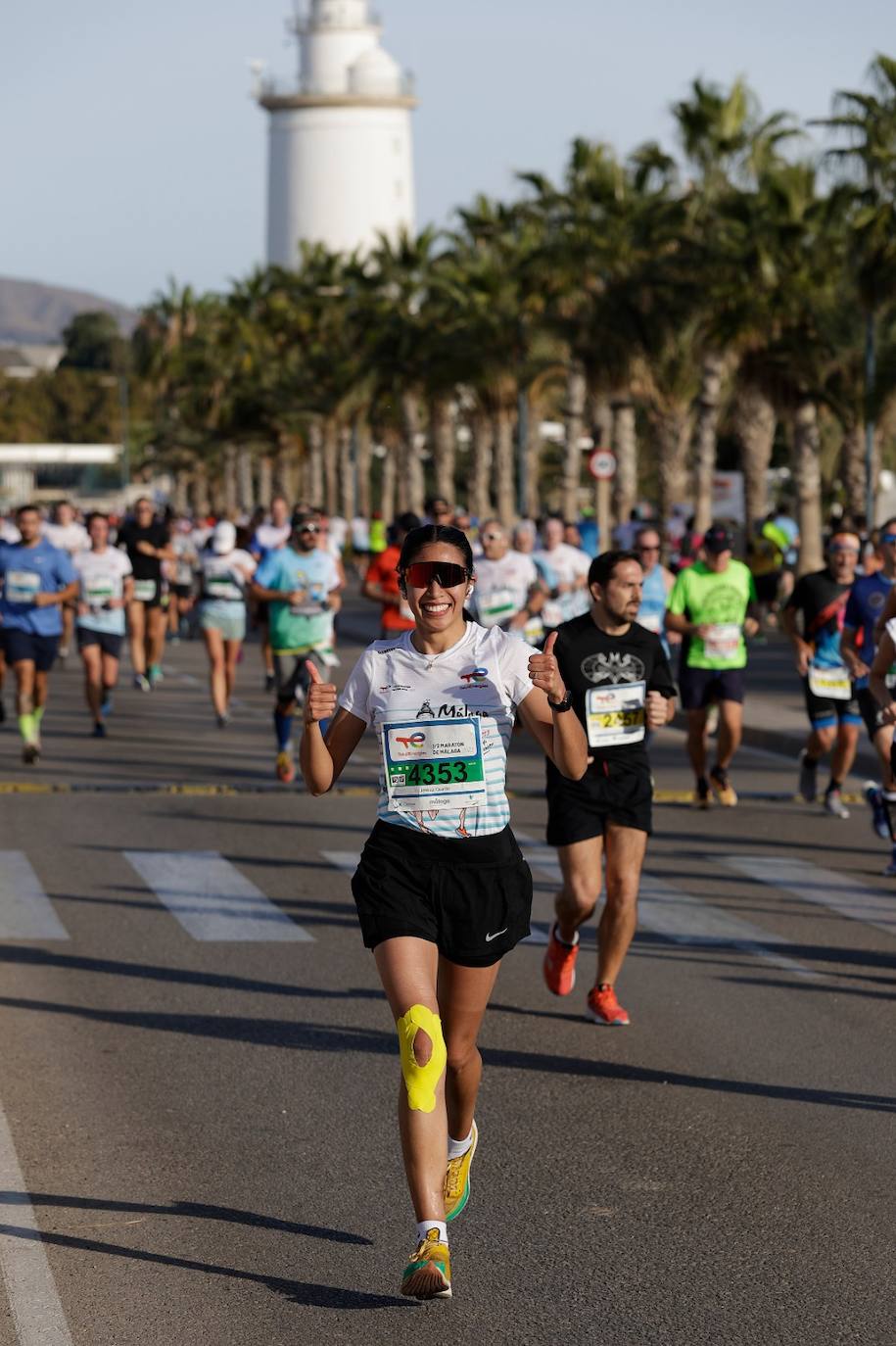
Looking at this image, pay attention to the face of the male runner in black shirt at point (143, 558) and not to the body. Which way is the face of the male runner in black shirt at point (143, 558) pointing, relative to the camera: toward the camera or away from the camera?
toward the camera

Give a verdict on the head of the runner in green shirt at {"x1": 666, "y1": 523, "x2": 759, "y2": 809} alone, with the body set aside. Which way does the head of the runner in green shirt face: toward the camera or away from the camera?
toward the camera

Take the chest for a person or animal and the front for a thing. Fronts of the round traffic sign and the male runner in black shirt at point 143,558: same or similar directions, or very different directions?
same or similar directions

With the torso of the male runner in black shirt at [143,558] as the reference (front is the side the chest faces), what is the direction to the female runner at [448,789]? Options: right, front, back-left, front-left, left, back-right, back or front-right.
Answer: front

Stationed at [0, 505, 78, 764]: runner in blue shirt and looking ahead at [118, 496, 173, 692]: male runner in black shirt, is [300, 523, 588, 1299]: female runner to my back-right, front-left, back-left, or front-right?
back-right

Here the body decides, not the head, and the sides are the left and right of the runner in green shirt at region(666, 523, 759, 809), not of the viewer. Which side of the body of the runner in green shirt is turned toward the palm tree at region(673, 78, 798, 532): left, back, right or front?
back

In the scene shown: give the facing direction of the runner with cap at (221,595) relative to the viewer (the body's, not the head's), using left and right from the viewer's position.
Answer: facing the viewer

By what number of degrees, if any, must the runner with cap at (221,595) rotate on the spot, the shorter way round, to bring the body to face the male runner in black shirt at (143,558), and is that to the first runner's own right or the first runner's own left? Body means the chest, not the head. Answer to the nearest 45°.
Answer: approximately 180°

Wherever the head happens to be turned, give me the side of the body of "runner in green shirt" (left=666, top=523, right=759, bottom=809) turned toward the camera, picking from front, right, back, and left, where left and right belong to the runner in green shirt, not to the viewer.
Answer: front

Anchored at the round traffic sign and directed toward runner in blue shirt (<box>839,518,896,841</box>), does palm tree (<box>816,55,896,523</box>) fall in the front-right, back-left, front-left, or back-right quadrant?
front-left

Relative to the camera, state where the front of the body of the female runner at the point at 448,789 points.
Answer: toward the camera

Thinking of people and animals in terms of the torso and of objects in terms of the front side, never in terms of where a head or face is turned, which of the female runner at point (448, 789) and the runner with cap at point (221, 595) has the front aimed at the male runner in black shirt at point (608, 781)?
the runner with cap

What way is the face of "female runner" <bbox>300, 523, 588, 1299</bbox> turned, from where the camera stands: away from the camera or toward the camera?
toward the camera

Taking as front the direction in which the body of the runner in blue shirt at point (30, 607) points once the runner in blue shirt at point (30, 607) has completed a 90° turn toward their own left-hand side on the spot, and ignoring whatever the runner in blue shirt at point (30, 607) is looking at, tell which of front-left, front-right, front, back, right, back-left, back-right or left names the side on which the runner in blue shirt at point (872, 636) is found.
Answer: front-right

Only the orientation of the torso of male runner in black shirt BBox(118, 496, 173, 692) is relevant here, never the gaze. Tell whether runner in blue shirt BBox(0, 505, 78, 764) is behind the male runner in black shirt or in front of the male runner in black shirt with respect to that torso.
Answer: in front

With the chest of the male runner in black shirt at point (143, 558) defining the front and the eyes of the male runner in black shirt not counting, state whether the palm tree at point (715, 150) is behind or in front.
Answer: behind

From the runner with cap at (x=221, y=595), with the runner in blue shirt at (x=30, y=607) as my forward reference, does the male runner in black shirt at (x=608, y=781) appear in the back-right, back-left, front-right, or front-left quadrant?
front-left

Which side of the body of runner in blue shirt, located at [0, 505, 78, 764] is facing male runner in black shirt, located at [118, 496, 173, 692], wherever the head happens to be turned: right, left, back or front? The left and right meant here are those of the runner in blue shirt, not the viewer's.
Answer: back

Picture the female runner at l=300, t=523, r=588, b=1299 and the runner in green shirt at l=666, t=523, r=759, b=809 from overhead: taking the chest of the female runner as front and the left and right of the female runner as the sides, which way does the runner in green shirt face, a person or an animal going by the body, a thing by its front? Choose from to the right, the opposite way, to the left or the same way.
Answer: the same way

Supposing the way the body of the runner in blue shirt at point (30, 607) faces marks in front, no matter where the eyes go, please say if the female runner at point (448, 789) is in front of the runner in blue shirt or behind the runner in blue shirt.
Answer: in front

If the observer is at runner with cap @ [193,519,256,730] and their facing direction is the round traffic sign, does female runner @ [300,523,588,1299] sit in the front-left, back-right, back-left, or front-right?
back-right

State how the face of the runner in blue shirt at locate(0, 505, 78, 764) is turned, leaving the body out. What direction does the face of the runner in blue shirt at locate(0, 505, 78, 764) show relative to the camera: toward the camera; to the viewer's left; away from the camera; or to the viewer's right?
toward the camera
